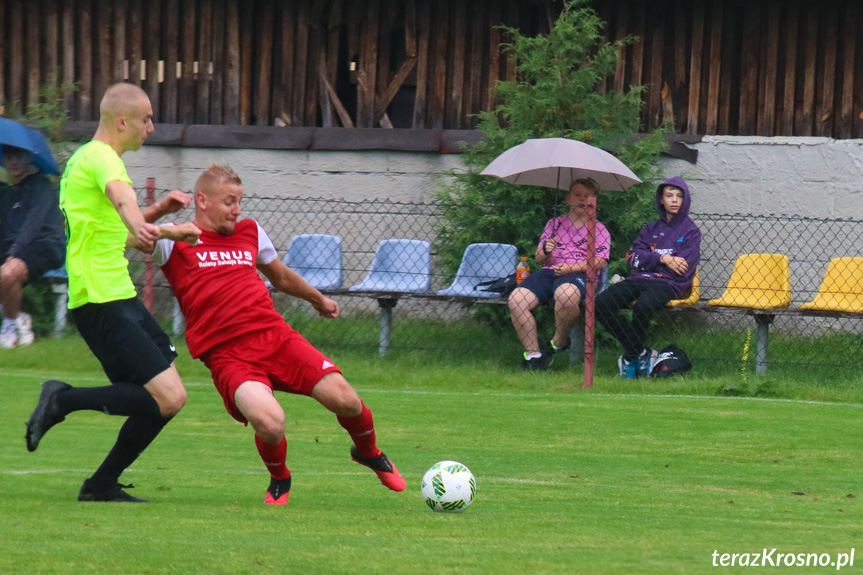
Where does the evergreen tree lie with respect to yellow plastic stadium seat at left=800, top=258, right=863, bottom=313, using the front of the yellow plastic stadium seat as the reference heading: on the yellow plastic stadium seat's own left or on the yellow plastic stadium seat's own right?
on the yellow plastic stadium seat's own right

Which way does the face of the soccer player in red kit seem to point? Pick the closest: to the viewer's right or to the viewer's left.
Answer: to the viewer's right

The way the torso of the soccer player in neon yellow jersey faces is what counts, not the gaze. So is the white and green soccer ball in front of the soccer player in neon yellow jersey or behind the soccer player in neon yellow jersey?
in front

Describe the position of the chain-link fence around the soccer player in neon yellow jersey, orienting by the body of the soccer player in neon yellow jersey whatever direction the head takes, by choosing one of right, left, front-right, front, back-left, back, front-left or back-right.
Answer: front-left

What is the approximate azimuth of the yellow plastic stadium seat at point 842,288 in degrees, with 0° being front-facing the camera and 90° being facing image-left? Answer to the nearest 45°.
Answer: approximately 45°

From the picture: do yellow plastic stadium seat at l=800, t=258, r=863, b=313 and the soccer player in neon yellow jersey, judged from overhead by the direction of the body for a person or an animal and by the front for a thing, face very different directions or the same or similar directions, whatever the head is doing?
very different directions

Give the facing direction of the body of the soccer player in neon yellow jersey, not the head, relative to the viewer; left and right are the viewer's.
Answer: facing to the right of the viewer

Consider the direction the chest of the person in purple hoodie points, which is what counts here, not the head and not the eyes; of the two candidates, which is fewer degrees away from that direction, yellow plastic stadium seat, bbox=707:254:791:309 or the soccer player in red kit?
the soccer player in red kit

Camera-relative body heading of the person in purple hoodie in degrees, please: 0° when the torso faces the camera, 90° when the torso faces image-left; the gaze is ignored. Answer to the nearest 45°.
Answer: approximately 45°

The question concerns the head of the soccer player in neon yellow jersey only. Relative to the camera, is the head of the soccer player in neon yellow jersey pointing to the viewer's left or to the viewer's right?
to the viewer's right
